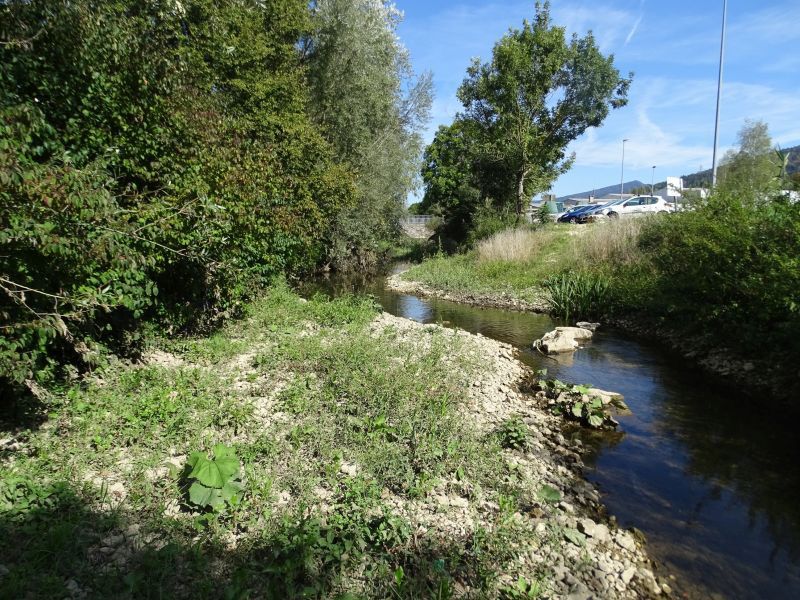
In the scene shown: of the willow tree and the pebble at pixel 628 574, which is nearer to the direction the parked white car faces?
the willow tree

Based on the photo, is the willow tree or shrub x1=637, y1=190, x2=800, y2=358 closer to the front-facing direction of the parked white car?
the willow tree

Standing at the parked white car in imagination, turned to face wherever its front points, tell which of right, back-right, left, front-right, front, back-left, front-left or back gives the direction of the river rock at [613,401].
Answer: left

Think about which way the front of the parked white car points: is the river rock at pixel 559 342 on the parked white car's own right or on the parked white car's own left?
on the parked white car's own left

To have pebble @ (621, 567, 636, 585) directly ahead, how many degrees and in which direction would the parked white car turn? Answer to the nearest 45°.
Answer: approximately 90° to its left

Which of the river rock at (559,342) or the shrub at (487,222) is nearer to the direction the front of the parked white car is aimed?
the shrub

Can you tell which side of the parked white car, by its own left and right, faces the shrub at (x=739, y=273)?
left

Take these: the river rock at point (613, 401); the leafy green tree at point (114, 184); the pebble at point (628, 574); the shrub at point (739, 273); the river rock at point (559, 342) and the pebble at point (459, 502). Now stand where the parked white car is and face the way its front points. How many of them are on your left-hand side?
6

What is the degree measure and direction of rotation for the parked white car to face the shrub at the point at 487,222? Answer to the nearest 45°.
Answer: approximately 45° to its left

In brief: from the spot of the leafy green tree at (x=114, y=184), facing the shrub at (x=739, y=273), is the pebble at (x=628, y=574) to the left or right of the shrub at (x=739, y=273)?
right

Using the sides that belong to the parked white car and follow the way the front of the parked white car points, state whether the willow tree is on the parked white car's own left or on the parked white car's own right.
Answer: on the parked white car's own left

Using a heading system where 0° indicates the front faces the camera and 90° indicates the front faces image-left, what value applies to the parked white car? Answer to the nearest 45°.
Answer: approximately 90°

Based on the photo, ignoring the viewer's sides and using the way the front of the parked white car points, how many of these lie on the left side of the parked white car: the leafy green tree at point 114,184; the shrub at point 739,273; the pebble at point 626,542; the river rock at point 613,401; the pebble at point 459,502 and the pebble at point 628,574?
6

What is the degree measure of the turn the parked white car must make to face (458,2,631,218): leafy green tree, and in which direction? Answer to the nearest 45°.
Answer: approximately 45° to its left

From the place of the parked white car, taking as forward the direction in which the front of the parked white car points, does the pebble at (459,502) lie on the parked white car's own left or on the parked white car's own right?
on the parked white car's own left
